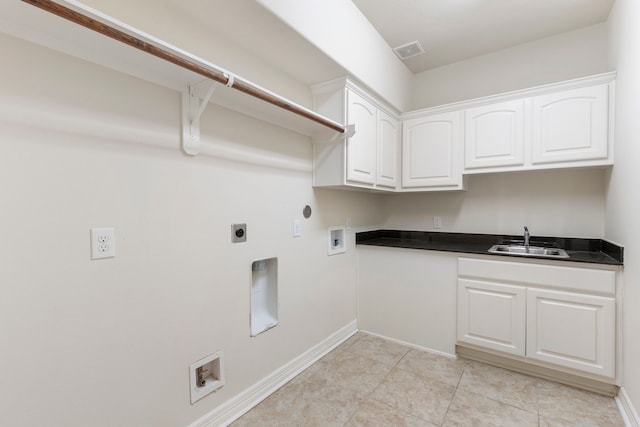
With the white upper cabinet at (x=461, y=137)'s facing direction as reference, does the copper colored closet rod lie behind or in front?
in front

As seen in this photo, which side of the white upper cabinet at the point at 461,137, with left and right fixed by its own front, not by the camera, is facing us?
front

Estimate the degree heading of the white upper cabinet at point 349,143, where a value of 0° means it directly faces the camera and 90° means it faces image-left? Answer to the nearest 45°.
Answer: approximately 315°

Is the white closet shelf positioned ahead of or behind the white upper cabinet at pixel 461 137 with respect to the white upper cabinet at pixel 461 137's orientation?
ahead

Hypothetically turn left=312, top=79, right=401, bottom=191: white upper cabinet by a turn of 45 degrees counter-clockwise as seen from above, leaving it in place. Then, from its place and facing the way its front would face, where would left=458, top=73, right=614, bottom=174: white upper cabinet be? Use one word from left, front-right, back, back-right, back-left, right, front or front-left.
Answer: front

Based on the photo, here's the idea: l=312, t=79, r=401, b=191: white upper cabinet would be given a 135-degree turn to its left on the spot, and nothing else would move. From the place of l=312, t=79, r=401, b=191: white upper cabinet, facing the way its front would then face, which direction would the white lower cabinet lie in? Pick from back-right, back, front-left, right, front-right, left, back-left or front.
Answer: right
